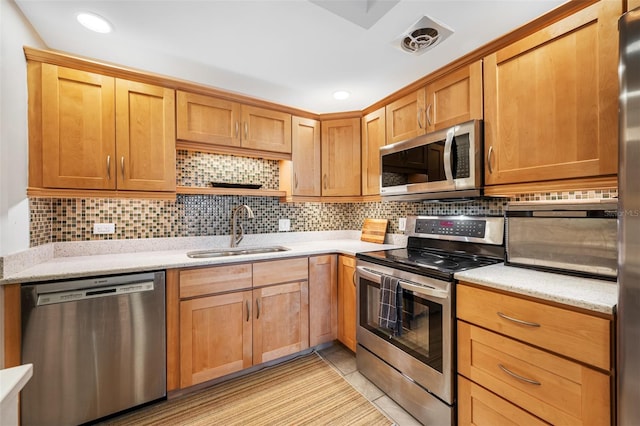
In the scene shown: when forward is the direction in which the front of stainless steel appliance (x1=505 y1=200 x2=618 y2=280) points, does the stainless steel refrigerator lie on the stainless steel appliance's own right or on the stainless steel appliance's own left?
on the stainless steel appliance's own left

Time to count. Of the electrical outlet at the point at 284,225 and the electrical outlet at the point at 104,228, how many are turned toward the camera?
2

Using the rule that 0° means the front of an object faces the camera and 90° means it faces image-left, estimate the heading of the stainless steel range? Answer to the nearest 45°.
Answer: approximately 45°

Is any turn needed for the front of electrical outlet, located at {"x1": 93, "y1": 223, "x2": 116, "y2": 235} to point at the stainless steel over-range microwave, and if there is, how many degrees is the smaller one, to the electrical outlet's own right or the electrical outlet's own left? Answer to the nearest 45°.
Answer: approximately 45° to the electrical outlet's own left
